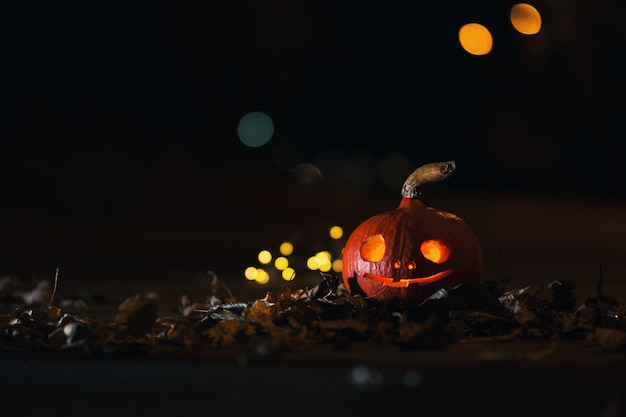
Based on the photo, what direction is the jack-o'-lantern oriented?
toward the camera
